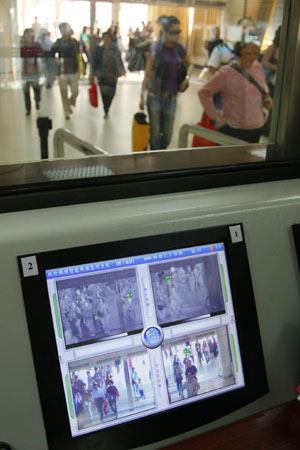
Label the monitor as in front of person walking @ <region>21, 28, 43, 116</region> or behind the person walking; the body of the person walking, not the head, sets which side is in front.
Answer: in front

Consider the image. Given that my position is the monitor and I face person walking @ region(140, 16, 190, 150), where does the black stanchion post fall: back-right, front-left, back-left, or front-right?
front-left

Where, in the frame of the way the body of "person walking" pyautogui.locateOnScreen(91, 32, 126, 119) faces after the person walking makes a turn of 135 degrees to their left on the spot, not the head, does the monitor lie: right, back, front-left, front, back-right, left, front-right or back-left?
back-right

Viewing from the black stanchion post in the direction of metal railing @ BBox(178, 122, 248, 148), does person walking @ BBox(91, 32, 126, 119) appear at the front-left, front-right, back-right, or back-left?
front-left

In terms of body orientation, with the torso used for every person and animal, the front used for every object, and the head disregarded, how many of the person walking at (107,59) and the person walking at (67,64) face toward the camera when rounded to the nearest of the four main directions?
2

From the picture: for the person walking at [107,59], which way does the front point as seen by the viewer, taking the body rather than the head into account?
toward the camera

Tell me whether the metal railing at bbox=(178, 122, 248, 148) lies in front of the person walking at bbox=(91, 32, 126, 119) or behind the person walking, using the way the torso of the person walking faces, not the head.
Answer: in front

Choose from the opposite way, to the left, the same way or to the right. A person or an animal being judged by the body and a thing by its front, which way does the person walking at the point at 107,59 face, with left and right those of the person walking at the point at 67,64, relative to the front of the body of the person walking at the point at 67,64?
the same way

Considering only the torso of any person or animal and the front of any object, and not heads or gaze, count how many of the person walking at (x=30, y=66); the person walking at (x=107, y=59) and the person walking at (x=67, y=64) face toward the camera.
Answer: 3

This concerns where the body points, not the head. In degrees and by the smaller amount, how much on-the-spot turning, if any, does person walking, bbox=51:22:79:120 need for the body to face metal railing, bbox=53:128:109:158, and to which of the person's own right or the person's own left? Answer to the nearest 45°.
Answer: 0° — they already face it

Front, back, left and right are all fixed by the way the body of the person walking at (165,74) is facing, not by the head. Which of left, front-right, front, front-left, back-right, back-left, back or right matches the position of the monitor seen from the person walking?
front-right

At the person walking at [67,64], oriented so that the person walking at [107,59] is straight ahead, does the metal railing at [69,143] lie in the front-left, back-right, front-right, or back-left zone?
front-right

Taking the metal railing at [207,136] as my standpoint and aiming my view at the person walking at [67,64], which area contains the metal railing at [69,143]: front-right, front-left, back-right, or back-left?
front-left

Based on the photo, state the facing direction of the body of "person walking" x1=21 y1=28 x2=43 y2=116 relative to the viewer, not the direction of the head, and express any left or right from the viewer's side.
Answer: facing the viewer

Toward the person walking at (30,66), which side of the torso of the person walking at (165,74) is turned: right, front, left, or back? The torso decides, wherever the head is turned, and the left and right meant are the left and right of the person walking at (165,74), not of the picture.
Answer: right
